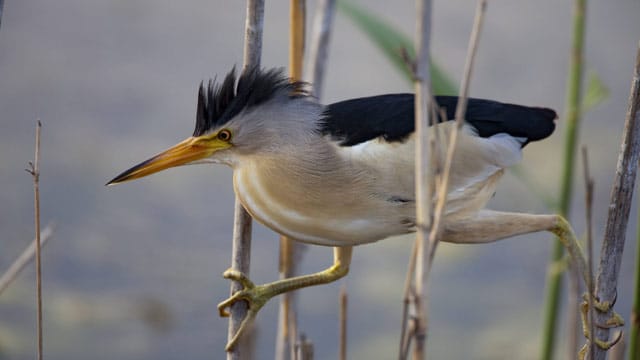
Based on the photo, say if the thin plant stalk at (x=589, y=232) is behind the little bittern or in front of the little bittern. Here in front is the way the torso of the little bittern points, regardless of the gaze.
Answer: behind

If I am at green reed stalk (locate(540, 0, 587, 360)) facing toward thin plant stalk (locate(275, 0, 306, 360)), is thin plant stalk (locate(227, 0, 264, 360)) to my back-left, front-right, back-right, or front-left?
front-left

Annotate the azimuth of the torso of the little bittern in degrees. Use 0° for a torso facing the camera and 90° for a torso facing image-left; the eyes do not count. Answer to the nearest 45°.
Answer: approximately 90°

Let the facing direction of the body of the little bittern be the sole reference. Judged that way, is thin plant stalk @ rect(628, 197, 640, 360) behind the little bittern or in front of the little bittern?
behind

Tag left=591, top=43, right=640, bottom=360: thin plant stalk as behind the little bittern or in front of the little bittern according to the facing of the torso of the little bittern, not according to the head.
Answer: behind

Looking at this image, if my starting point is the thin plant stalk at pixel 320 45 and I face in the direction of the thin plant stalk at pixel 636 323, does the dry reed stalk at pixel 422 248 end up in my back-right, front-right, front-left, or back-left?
front-right

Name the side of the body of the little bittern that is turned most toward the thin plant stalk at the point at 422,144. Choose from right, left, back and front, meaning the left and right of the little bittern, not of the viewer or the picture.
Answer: left

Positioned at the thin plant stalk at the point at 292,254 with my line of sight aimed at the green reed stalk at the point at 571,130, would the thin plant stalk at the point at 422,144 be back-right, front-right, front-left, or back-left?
front-right

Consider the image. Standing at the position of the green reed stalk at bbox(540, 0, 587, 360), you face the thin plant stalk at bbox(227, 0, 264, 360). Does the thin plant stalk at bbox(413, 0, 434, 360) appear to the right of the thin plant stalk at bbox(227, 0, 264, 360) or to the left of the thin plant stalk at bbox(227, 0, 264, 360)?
left

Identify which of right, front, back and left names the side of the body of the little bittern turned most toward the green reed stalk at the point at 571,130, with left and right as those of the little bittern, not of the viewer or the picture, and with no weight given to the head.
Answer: back
